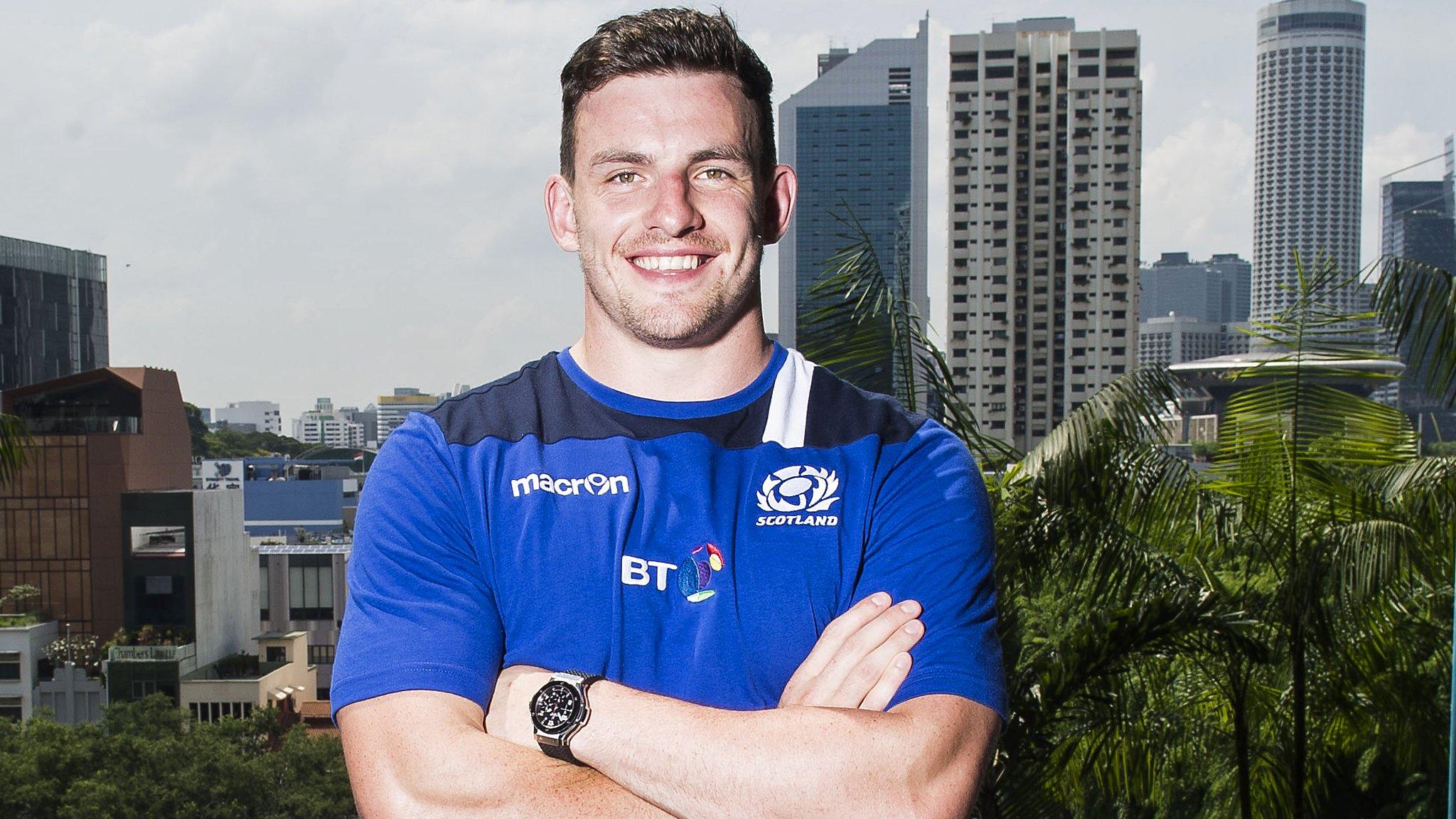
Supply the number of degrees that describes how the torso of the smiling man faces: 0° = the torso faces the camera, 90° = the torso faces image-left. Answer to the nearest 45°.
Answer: approximately 0°

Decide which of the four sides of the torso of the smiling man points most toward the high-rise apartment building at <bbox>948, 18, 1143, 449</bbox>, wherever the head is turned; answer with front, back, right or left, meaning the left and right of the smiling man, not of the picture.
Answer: back

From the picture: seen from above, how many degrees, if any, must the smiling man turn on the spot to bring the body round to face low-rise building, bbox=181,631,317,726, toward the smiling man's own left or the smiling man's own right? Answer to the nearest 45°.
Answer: approximately 180°

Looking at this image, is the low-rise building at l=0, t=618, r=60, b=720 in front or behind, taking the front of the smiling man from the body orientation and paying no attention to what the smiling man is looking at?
behind
